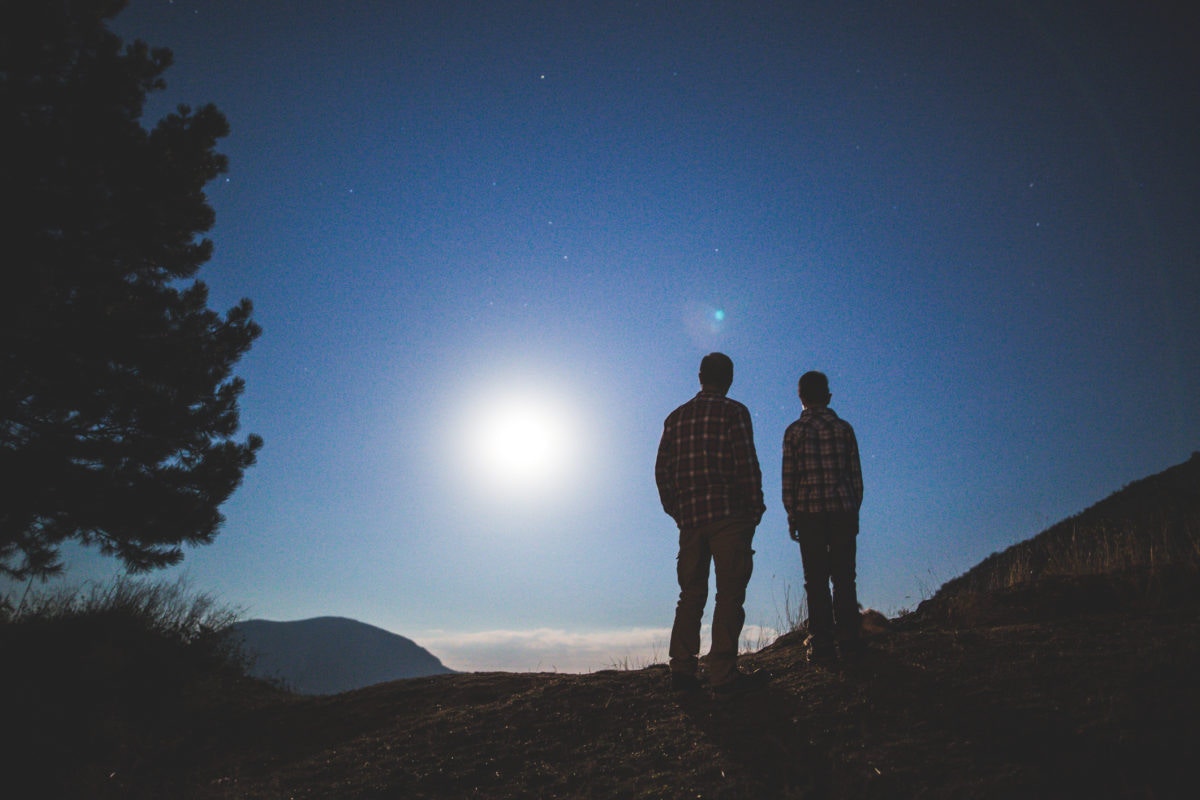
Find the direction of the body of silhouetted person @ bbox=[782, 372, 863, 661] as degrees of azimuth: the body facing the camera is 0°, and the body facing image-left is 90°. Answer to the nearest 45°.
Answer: approximately 180°

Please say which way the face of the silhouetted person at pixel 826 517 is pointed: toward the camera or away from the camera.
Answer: away from the camera

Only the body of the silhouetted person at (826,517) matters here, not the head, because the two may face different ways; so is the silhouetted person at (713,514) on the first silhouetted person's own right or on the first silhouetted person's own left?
on the first silhouetted person's own left

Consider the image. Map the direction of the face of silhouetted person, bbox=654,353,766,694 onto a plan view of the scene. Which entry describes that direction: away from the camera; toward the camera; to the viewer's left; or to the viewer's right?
away from the camera

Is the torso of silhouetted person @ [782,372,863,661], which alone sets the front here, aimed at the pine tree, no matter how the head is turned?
no
